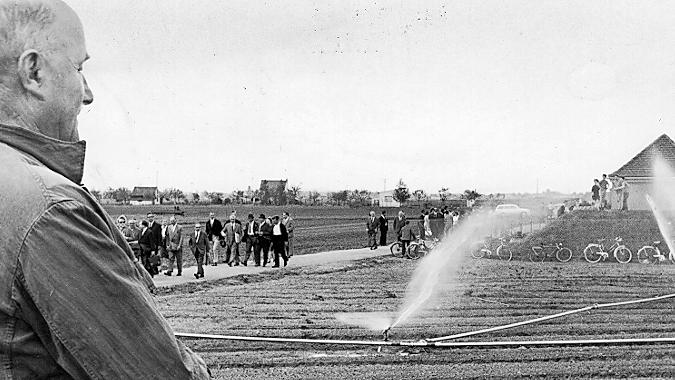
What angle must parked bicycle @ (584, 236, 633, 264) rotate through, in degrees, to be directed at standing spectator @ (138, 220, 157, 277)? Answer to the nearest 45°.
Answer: approximately 135° to its right

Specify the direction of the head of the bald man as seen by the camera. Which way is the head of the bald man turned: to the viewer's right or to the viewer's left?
to the viewer's right

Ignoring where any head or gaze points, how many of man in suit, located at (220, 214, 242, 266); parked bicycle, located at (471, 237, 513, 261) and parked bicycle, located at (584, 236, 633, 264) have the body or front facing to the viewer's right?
2

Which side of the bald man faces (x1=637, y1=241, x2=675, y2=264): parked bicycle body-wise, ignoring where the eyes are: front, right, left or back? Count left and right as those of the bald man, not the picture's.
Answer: front

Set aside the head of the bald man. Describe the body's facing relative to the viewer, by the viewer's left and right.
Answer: facing away from the viewer and to the right of the viewer

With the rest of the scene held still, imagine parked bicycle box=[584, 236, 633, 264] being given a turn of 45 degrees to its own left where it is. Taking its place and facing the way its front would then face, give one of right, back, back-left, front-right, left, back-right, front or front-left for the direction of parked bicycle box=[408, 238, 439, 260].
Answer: back-left

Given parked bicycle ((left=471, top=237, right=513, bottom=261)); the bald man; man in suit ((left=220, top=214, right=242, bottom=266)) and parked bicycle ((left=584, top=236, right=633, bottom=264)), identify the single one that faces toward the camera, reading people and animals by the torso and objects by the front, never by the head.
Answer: the man in suit

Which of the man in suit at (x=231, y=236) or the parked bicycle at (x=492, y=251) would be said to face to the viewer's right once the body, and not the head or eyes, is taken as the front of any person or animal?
the parked bicycle

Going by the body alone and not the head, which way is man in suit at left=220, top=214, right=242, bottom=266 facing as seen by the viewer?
toward the camera

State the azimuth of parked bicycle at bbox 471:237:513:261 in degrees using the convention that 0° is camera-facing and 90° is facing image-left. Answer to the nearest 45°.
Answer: approximately 270°

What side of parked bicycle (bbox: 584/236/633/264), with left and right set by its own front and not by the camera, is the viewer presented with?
right

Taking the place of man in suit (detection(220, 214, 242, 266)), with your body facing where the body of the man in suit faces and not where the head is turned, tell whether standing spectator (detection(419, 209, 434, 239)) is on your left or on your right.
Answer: on your left

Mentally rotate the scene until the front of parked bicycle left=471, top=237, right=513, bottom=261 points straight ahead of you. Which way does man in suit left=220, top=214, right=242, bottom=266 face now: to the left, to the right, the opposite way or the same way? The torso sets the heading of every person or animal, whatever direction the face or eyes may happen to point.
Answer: to the right

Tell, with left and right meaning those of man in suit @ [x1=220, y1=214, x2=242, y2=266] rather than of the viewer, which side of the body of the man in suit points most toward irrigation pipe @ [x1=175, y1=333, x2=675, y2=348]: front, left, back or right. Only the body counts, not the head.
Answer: front

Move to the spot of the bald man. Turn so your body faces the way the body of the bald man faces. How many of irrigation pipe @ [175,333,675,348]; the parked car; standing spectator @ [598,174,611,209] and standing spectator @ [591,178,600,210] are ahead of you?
4

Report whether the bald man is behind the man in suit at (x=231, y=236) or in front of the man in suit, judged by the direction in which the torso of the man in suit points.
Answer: in front
